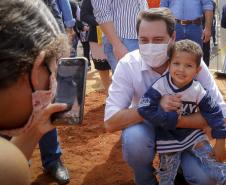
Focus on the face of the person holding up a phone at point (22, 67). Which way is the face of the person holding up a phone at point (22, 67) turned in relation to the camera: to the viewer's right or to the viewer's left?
to the viewer's right

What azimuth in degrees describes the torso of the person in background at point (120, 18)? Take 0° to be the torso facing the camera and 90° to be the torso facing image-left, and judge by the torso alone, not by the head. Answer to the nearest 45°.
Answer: approximately 315°

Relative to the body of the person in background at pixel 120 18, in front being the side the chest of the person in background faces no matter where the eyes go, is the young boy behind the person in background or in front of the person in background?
in front

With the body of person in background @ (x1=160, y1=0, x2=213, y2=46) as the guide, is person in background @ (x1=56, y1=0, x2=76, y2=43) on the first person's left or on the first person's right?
on the first person's right

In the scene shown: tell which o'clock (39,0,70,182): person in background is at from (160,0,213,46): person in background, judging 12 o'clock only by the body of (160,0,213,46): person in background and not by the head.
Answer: (39,0,70,182): person in background is roughly at 1 o'clock from (160,0,213,46): person in background.

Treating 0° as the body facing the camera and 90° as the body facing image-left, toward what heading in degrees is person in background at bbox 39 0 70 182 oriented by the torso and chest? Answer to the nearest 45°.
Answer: approximately 315°

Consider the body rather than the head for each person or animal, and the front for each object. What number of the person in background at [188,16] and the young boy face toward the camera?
2

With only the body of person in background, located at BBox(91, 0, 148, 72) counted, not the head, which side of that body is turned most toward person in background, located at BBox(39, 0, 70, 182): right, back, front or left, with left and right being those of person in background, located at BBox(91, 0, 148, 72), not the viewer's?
right

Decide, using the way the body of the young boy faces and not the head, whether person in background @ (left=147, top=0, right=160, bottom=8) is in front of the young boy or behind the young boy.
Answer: behind
